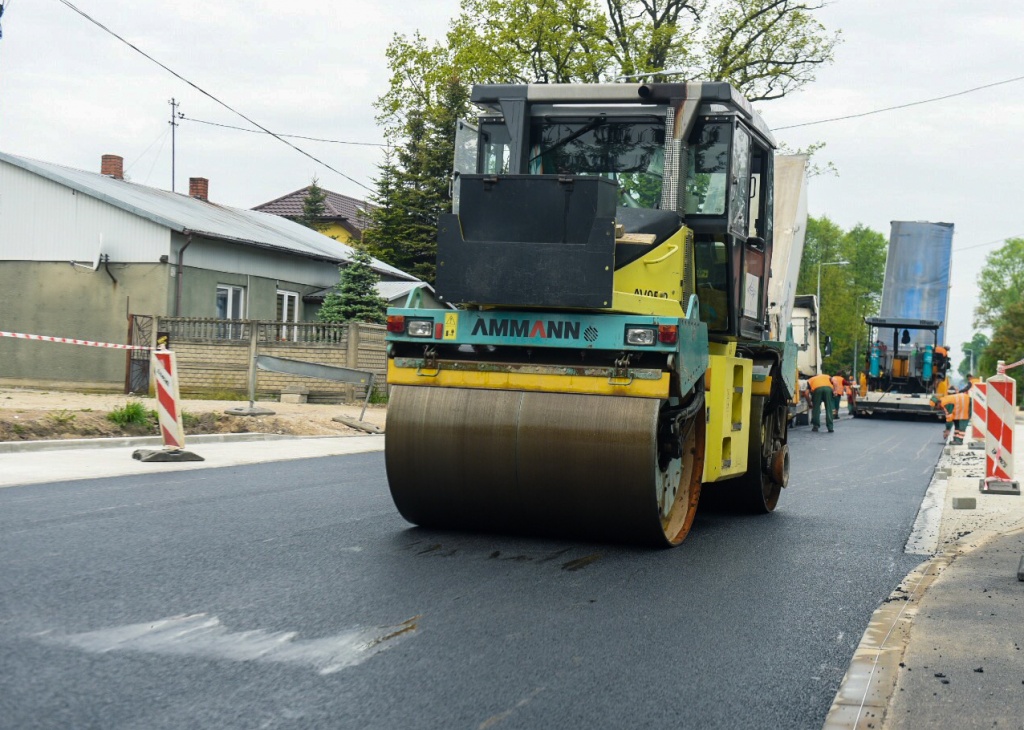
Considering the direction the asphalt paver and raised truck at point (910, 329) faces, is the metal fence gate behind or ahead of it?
behind

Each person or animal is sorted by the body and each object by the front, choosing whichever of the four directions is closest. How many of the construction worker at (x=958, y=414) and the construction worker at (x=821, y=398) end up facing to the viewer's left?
1

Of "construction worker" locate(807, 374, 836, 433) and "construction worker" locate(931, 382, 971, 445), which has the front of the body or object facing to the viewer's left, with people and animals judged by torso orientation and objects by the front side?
"construction worker" locate(931, 382, 971, 445)

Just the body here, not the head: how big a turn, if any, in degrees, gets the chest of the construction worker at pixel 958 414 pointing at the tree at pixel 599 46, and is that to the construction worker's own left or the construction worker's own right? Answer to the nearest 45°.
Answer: approximately 45° to the construction worker's own right

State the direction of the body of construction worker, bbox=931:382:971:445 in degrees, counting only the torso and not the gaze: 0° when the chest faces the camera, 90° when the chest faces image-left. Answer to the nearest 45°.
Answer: approximately 90°

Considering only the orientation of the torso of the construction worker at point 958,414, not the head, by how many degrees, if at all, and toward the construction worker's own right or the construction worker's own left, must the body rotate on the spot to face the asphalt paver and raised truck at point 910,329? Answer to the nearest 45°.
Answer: approximately 90° to the construction worker's own right

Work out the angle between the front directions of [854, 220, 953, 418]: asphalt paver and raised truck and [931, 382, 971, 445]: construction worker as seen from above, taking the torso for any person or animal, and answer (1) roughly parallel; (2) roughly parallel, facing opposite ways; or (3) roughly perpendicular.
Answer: roughly perpendicular

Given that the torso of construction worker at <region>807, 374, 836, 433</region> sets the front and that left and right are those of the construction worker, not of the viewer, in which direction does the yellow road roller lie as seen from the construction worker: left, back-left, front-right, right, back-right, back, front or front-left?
back

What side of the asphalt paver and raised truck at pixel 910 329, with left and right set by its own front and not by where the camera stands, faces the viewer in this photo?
back
